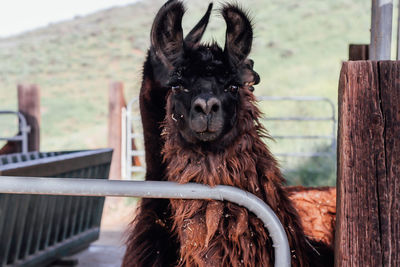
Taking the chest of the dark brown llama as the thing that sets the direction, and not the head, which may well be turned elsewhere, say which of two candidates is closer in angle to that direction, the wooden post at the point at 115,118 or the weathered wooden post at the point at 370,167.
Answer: the weathered wooden post

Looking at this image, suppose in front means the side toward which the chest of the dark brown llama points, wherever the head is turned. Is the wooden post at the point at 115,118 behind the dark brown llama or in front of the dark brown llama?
behind

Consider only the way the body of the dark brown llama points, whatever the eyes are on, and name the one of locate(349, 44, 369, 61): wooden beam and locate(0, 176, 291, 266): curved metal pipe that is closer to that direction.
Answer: the curved metal pipe

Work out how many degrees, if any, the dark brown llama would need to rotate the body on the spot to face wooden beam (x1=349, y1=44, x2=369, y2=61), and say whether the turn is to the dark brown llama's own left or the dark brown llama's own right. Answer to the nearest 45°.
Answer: approximately 135° to the dark brown llama's own left

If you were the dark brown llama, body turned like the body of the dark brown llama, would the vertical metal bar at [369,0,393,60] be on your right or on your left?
on your left

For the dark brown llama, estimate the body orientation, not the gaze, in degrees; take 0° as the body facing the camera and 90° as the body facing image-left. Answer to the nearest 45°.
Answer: approximately 0°
